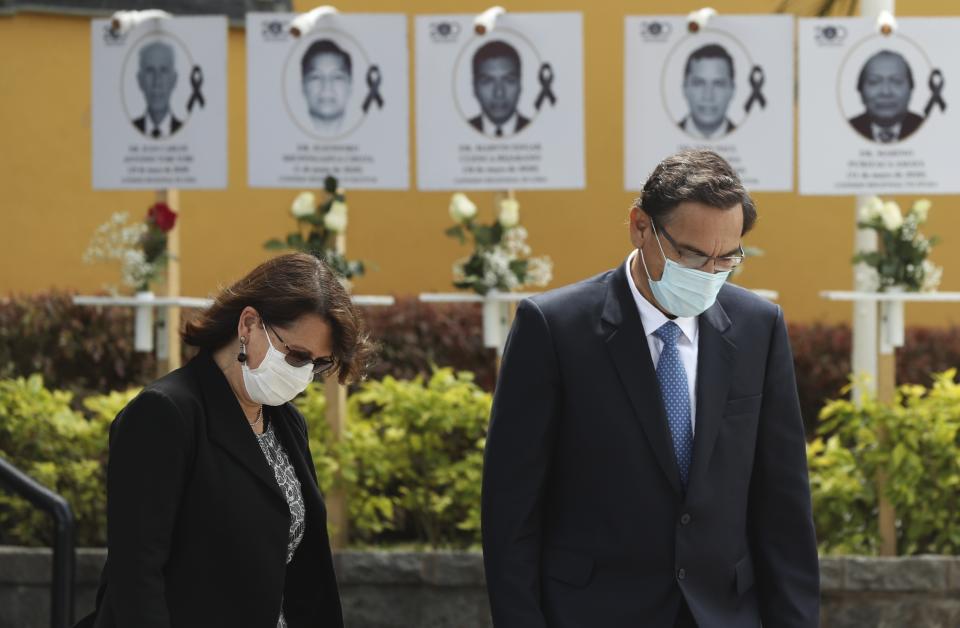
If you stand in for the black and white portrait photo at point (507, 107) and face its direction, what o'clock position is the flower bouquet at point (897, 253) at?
The flower bouquet is roughly at 9 o'clock from the black and white portrait photo.

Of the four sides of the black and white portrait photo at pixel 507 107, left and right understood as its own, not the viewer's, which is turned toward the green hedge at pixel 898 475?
left

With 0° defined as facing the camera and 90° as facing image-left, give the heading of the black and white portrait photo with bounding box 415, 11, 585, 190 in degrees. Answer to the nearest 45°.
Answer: approximately 0°

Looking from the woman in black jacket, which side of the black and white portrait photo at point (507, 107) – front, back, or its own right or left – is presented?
front

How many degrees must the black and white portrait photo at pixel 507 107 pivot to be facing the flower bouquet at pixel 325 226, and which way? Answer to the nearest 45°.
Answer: approximately 90° to its right

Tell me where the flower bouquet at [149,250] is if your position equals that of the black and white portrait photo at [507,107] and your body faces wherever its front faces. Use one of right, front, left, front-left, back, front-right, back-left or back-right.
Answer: right

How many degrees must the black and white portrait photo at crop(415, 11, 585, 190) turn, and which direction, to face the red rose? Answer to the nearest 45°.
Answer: approximately 90° to its right

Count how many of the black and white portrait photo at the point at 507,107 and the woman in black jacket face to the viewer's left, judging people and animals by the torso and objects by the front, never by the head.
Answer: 0
